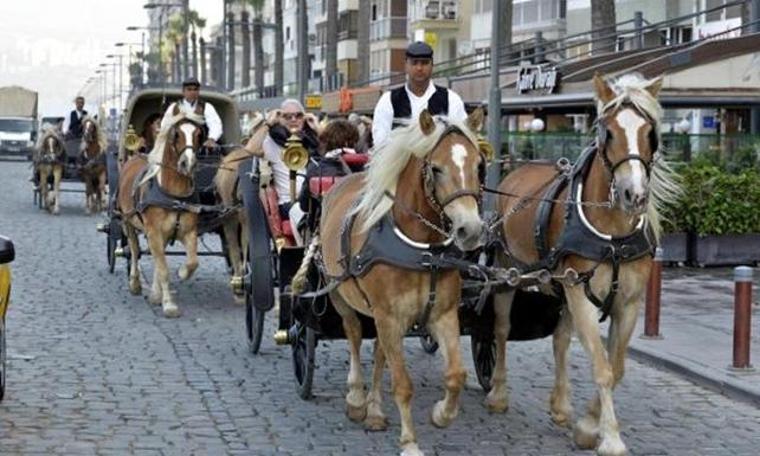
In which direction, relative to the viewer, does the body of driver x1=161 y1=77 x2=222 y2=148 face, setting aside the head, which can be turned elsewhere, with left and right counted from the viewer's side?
facing the viewer

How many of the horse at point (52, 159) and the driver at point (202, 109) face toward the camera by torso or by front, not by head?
2

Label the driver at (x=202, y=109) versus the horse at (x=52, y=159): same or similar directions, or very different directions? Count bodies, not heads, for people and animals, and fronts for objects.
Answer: same or similar directions

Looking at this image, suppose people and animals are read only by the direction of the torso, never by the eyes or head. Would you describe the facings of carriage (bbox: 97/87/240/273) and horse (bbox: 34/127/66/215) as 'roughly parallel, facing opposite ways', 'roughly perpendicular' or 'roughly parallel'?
roughly parallel

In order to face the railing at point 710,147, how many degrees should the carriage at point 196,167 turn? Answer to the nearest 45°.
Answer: approximately 90° to its left

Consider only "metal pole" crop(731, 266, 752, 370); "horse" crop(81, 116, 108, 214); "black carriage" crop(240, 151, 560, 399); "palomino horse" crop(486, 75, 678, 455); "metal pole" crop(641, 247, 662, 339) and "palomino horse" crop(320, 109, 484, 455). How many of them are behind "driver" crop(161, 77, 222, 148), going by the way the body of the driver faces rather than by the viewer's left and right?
1

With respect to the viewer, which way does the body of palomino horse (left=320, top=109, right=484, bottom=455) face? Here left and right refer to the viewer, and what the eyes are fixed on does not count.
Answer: facing the viewer and to the right of the viewer

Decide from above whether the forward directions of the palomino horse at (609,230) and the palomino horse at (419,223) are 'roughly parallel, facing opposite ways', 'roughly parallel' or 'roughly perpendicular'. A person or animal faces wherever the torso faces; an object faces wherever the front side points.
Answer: roughly parallel

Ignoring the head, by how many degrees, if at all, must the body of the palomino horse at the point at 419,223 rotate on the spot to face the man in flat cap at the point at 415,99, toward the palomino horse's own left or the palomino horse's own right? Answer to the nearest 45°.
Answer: approximately 135° to the palomino horse's own left

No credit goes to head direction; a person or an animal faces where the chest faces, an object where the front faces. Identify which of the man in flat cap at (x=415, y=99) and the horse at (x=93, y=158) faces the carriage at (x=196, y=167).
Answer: the horse

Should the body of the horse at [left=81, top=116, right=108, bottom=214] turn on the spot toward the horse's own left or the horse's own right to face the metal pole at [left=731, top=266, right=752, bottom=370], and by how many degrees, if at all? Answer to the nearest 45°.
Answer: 0° — it already faces it

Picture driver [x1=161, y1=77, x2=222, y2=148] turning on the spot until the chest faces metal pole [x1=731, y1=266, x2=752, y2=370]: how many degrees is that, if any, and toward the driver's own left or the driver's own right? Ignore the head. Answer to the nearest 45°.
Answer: approximately 45° to the driver's own left
